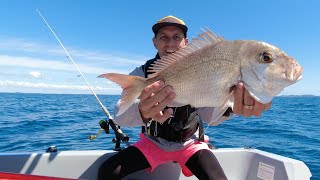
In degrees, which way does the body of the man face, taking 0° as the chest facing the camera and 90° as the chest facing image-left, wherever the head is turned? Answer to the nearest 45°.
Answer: approximately 0°
